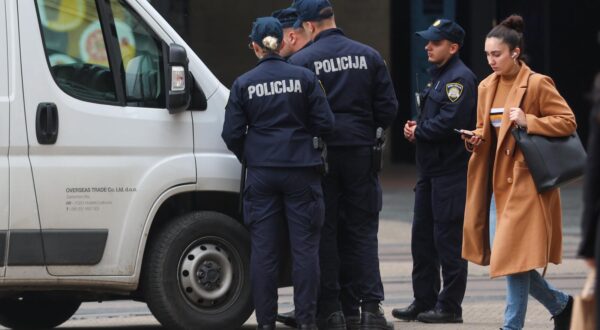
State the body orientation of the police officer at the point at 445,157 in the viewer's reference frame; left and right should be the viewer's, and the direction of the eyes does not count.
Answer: facing to the left of the viewer

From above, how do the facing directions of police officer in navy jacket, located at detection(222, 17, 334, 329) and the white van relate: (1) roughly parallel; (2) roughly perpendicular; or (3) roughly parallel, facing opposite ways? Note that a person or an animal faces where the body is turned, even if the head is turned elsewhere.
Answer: roughly perpendicular

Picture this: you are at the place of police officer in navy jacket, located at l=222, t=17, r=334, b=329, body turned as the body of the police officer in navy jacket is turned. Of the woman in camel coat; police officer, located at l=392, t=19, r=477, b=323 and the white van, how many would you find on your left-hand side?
1

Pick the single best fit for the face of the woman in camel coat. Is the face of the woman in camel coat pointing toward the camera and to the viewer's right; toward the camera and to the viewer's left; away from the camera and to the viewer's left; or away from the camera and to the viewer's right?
toward the camera and to the viewer's left

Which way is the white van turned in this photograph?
to the viewer's right

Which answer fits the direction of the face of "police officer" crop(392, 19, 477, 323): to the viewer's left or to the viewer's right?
to the viewer's left

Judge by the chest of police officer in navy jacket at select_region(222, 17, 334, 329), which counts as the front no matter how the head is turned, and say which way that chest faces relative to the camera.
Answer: away from the camera

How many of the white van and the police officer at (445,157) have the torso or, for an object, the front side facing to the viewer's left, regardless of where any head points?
1

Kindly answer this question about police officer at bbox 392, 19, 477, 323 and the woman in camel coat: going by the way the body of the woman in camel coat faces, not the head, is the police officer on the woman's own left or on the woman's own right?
on the woman's own right

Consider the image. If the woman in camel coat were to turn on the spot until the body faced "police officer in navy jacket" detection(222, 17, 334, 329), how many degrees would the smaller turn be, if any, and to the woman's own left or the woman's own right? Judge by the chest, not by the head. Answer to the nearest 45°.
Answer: approximately 45° to the woman's own right

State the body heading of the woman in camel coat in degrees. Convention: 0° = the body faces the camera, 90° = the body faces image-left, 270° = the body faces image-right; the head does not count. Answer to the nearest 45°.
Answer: approximately 45°

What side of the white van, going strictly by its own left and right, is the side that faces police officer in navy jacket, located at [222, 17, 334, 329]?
front
